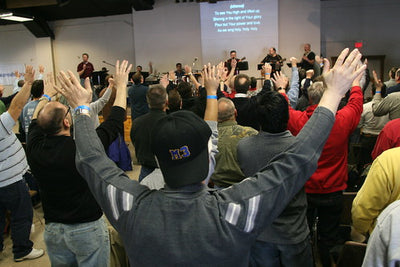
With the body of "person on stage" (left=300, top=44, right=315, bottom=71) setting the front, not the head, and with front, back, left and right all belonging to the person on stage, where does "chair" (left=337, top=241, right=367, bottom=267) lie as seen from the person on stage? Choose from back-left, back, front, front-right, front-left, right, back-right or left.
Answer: front-left

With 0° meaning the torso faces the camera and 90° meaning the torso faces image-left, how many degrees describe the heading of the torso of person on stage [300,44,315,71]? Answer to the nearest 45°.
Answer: approximately 45°
